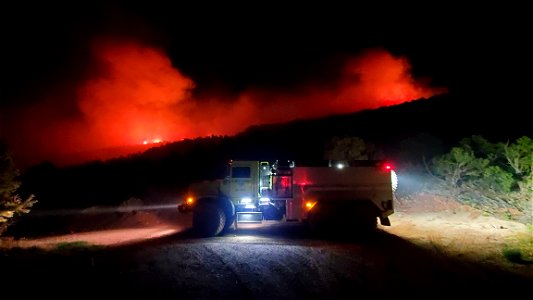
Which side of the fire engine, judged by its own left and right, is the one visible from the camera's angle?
left
